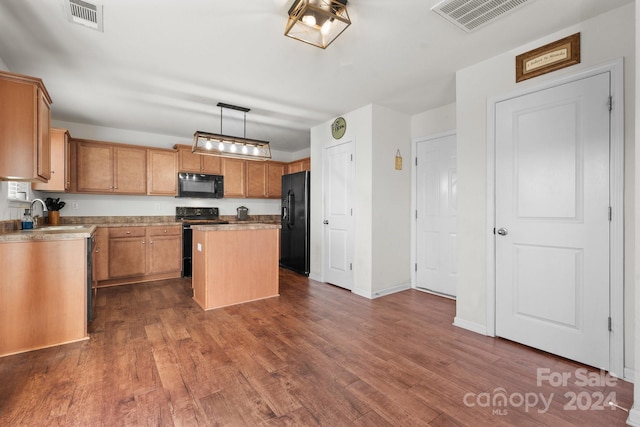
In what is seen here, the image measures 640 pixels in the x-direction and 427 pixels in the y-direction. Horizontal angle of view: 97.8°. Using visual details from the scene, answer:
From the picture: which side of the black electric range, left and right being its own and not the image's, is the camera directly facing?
front

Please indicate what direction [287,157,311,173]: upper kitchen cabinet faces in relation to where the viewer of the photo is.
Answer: facing the viewer and to the left of the viewer

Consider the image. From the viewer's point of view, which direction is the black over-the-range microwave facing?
toward the camera

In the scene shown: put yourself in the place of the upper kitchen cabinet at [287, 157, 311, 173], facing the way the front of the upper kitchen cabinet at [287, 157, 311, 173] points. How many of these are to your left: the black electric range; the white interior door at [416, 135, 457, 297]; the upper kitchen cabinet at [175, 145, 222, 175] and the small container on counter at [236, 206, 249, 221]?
1

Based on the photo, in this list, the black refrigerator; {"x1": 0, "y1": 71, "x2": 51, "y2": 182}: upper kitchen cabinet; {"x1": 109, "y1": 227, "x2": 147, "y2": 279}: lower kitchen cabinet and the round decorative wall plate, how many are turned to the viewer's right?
1

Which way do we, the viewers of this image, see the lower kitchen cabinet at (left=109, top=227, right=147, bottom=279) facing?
facing the viewer

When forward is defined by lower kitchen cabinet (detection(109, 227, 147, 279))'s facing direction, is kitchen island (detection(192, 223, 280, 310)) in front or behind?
in front

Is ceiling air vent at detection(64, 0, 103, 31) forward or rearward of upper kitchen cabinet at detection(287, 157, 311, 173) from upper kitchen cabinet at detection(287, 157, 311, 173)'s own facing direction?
forward

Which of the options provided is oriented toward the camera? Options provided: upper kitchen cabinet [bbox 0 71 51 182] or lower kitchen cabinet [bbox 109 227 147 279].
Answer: the lower kitchen cabinet

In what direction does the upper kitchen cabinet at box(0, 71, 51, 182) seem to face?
to the viewer's right

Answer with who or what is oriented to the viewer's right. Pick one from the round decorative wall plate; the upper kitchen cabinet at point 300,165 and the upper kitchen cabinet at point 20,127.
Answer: the upper kitchen cabinet at point 20,127

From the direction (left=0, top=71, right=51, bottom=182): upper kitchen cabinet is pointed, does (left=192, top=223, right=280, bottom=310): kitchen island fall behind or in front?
in front

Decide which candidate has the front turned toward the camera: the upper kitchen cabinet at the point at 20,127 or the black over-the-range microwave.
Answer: the black over-the-range microwave

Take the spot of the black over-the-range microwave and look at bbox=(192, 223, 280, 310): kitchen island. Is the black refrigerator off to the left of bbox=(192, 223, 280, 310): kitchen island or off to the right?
left

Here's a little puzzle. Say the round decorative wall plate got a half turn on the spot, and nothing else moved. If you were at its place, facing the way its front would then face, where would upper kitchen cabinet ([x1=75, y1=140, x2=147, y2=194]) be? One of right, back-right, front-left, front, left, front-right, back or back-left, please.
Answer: back-left
